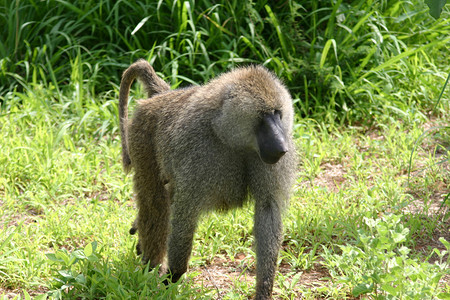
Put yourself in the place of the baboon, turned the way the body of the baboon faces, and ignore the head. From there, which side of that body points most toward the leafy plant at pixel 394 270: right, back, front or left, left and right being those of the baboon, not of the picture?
front

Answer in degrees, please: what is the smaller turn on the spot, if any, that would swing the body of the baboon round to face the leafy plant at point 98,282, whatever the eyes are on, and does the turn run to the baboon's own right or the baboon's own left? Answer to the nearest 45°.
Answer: approximately 135° to the baboon's own right

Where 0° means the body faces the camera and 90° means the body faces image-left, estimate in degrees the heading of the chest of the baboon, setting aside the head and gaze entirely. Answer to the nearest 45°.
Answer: approximately 315°
